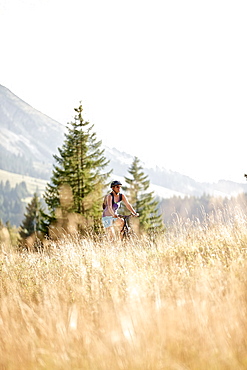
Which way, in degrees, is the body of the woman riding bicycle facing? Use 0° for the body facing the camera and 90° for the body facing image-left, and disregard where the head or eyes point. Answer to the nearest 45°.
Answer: approximately 315°

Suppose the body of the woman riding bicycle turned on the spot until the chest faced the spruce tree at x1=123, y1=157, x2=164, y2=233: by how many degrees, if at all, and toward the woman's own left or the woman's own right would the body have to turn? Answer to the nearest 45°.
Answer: approximately 135° to the woman's own left

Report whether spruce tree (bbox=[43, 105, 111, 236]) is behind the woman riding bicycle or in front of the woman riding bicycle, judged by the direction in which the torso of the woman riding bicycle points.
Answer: behind
